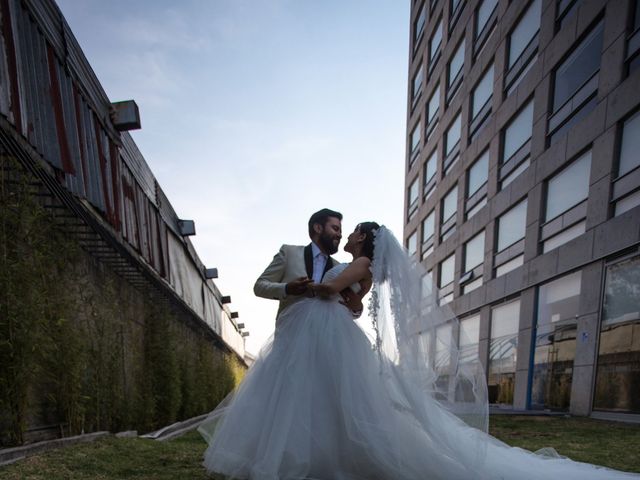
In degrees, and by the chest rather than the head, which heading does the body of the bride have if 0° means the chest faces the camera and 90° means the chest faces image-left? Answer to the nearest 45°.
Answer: approximately 90°

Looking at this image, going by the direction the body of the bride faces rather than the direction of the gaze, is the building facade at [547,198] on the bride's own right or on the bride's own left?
on the bride's own right

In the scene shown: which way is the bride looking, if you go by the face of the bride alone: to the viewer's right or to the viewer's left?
to the viewer's left

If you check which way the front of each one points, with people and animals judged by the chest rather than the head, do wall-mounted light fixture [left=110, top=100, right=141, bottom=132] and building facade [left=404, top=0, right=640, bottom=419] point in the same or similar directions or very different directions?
very different directions

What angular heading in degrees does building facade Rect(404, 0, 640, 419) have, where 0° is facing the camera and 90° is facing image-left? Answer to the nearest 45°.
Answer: approximately 45°

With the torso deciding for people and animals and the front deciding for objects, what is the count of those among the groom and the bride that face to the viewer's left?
1

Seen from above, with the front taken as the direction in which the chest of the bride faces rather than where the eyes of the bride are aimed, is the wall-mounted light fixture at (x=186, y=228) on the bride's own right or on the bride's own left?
on the bride's own right

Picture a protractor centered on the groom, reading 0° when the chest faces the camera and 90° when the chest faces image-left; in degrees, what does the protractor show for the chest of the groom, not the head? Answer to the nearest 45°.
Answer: approximately 315°

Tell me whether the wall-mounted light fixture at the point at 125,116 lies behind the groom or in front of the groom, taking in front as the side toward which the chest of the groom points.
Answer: behind

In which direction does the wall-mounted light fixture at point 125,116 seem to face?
to the viewer's right
